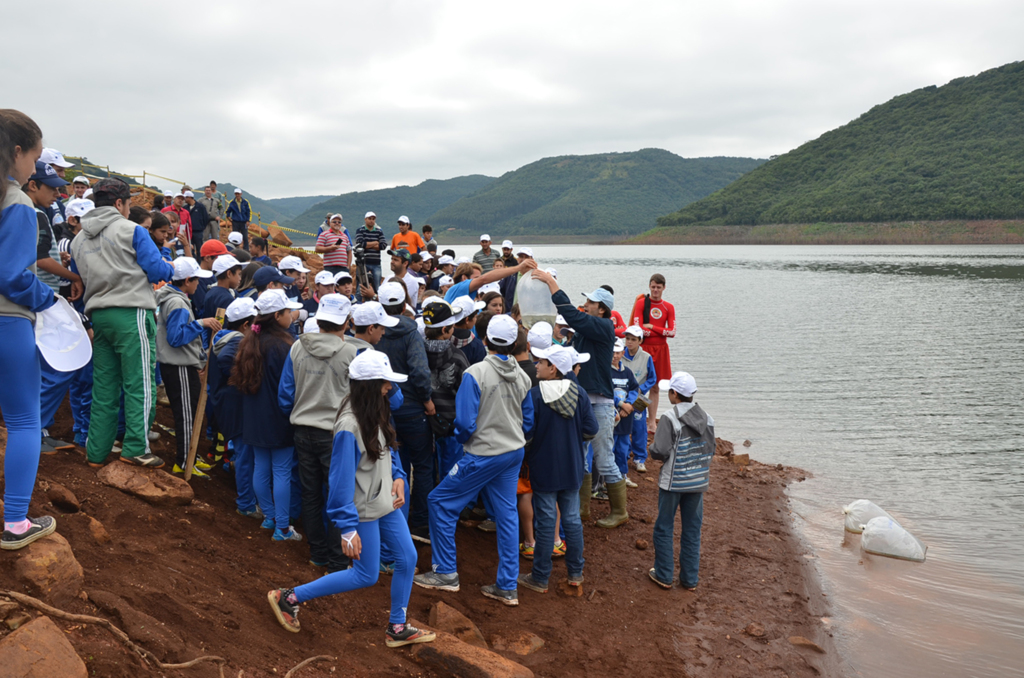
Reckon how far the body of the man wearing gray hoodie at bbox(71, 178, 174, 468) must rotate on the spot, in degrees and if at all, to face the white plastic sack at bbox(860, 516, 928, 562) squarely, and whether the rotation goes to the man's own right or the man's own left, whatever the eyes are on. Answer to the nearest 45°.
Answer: approximately 45° to the man's own right

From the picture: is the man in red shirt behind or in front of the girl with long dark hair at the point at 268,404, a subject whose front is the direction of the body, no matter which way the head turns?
in front

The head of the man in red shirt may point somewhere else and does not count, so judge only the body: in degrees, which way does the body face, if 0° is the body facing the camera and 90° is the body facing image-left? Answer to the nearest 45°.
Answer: approximately 0°

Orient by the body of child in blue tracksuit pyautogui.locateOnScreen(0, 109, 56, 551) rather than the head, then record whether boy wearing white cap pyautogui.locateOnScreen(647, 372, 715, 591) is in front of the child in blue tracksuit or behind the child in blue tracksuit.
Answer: in front

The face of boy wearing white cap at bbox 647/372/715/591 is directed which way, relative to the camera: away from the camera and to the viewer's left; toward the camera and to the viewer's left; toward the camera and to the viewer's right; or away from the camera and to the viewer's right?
away from the camera and to the viewer's left

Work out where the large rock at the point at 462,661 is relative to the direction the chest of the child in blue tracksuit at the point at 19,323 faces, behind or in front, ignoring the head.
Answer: in front

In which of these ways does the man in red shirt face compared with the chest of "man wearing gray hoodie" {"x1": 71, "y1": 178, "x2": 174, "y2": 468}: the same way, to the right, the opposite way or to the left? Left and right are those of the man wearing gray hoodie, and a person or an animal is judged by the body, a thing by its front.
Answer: the opposite way
